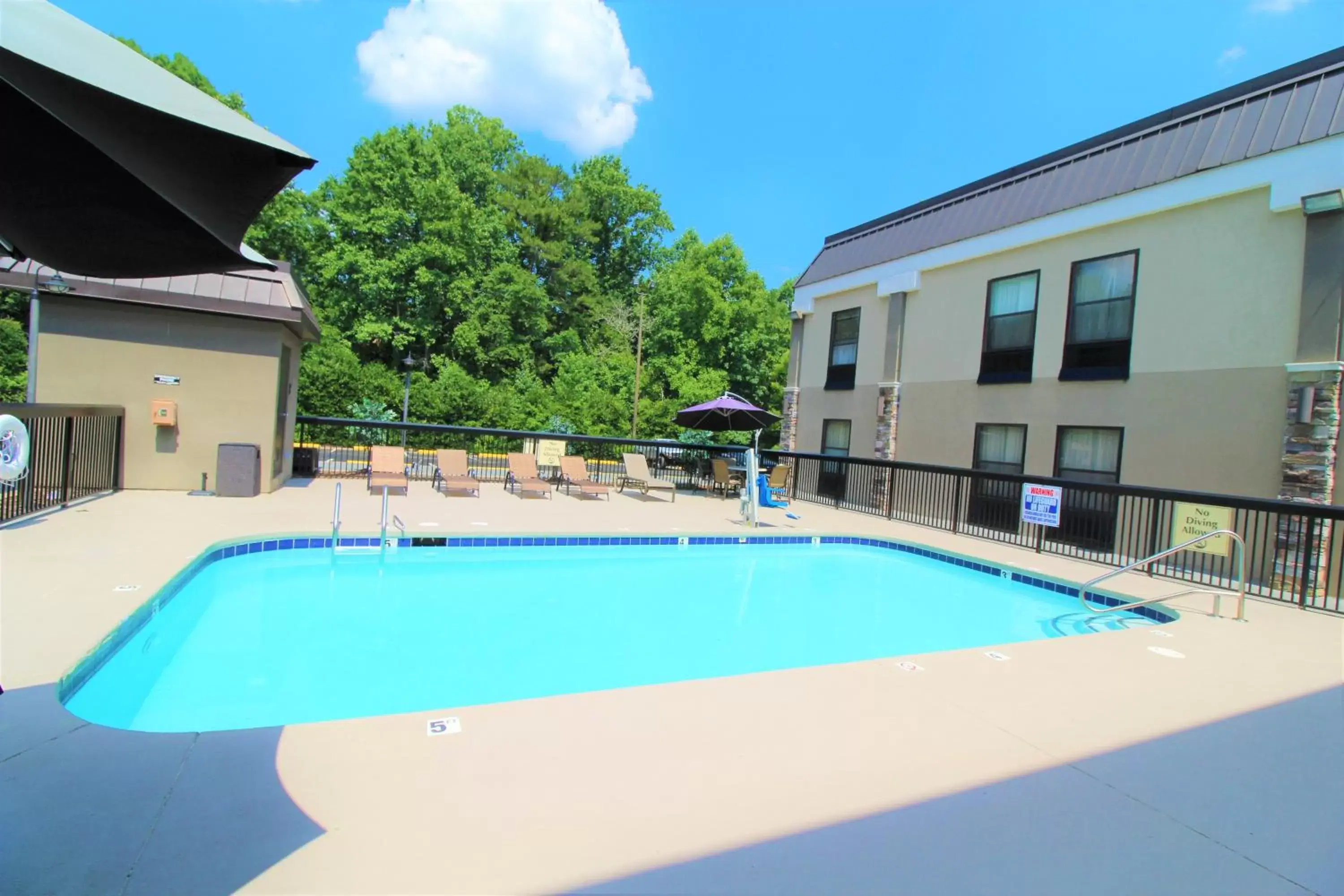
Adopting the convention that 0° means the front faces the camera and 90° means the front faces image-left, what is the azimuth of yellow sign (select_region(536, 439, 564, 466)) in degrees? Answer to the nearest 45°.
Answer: approximately 0°

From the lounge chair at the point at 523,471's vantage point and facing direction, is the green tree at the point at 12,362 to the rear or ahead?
to the rear

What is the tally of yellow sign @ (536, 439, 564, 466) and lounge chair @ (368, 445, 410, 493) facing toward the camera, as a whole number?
2

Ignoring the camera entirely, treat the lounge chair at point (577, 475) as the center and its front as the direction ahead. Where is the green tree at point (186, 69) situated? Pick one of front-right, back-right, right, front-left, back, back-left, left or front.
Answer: back

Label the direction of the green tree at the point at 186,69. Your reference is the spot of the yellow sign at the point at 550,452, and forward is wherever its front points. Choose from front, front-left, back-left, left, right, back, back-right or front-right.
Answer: back-right

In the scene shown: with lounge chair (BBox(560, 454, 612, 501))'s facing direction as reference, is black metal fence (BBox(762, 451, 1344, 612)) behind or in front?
in front

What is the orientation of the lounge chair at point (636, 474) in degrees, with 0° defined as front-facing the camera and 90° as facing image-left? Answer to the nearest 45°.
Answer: approximately 315°

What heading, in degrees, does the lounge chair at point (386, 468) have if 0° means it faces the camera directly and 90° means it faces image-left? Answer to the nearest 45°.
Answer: approximately 0°

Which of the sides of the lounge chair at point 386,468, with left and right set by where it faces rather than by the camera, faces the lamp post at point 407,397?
back
